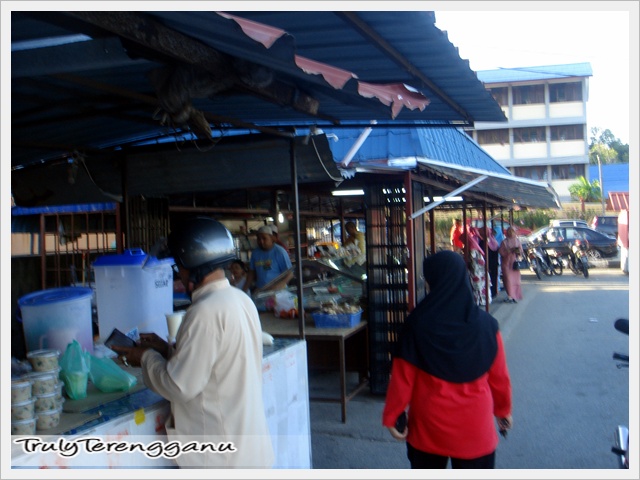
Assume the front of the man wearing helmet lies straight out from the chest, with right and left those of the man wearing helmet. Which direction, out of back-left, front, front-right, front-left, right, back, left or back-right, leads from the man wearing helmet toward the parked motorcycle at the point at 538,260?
right

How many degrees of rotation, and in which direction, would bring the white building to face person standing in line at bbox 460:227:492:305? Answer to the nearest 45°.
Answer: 0° — it already faces them

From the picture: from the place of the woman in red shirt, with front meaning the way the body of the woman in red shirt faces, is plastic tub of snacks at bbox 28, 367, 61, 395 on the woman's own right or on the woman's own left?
on the woman's own left

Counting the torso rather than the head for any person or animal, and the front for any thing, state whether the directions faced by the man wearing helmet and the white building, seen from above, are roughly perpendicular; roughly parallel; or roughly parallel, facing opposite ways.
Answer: roughly perpendicular

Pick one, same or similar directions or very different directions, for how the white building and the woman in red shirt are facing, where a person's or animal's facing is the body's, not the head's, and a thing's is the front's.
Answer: very different directions

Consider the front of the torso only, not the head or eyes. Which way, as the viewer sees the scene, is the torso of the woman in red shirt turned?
away from the camera

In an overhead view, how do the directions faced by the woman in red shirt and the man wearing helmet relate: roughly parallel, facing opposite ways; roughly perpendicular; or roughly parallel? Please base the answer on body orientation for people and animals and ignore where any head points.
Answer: roughly perpendicular

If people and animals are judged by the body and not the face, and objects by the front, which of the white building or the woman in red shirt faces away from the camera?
the woman in red shirt

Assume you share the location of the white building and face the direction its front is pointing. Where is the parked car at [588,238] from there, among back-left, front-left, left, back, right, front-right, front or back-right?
front

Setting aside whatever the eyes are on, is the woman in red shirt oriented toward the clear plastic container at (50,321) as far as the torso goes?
no

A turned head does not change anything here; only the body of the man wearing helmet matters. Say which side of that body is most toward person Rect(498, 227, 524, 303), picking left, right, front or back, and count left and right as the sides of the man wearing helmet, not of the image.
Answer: right

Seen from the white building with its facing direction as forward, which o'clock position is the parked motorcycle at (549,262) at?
The parked motorcycle is roughly at 12 o'clock from the white building.

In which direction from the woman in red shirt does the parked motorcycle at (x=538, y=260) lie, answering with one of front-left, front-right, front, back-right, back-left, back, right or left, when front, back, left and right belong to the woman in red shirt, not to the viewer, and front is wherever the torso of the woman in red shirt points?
front

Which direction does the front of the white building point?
toward the camera

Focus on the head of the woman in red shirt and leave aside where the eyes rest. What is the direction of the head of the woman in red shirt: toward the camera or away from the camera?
away from the camera

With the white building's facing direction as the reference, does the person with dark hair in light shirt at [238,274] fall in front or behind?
in front

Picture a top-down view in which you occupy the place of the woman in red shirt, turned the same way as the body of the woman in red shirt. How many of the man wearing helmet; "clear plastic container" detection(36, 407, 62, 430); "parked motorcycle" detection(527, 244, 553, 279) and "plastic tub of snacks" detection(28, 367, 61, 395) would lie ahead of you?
1

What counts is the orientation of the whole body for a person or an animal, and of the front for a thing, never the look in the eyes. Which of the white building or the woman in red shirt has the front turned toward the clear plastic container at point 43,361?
the white building

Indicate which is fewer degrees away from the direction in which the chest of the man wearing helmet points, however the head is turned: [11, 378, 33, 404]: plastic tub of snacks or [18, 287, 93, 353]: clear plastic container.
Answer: the clear plastic container

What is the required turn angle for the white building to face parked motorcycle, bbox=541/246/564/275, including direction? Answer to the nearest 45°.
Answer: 0° — it already faces it

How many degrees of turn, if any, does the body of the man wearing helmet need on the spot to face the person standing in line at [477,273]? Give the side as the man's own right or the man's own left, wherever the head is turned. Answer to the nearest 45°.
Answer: approximately 90° to the man's own right
